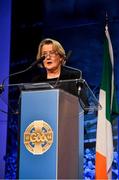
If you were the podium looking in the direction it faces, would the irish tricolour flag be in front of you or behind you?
behind
